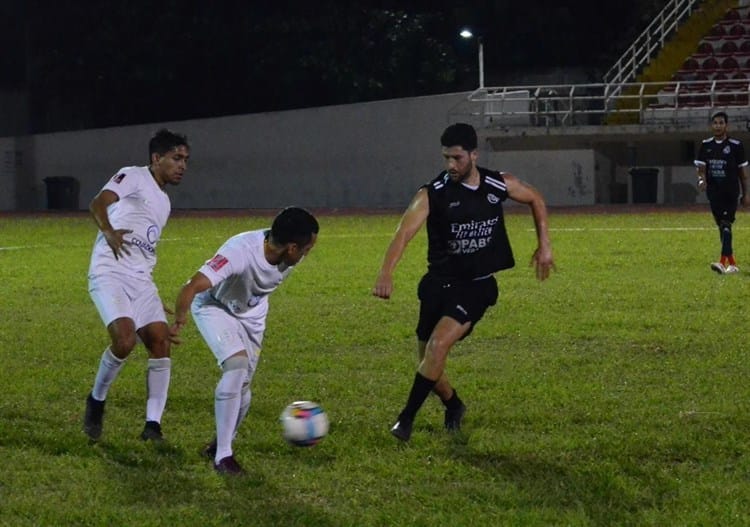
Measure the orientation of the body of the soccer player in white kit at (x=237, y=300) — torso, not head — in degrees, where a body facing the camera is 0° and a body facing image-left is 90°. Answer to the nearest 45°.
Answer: approximately 315°

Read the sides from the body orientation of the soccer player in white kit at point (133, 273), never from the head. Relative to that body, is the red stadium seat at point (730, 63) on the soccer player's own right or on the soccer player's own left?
on the soccer player's own left

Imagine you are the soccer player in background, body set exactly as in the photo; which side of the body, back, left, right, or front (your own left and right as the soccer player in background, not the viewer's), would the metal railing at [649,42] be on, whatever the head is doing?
back

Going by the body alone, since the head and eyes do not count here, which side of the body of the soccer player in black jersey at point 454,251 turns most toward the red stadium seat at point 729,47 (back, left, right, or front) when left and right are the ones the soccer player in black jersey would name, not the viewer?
back

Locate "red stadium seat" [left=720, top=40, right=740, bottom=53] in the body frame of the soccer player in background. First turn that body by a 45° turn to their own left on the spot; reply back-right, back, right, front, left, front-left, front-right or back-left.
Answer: back-left

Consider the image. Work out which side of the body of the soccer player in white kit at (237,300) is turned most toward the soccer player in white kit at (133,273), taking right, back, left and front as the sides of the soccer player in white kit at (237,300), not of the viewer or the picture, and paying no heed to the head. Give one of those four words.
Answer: back

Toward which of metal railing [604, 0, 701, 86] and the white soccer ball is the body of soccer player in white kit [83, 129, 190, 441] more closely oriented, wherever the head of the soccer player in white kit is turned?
the white soccer ball

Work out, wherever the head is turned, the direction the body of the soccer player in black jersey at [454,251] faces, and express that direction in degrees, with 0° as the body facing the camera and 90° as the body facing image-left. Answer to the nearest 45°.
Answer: approximately 0°

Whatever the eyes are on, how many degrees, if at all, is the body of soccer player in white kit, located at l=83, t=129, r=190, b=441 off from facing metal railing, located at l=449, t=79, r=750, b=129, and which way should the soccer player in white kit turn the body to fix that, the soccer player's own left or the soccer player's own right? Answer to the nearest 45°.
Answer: approximately 90° to the soccer player's own left

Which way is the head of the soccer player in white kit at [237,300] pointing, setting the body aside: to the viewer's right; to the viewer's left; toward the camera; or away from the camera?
to the viewer's right

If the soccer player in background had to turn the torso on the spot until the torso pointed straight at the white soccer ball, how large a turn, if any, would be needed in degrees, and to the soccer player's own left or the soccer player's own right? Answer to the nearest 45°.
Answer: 0° — they already face it
